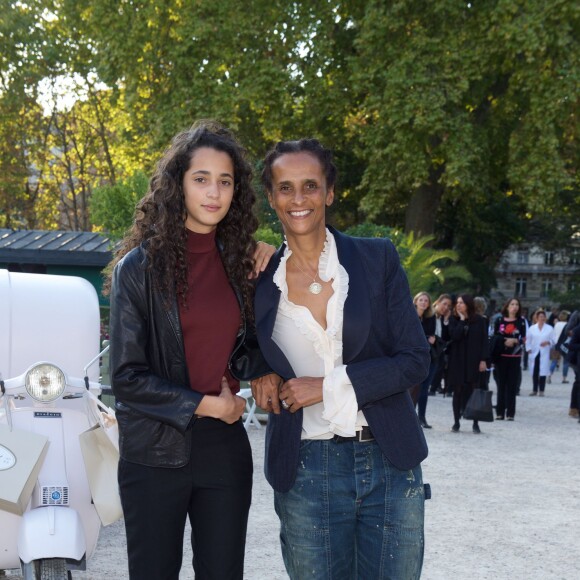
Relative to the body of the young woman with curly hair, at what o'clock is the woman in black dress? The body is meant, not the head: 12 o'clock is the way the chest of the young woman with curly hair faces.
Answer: The woman in black dress is roughly at 8 o'clock from the young woman with curly hair.

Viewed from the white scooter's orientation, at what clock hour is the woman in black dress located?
The woman in black dress is roughly at 7 o'clock from the white scooter.

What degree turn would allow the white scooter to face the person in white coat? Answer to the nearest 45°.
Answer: approximately 135° to its left

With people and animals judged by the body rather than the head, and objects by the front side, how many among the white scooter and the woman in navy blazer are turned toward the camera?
2

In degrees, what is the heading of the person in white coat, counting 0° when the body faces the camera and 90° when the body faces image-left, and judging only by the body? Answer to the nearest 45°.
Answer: approximately 0°

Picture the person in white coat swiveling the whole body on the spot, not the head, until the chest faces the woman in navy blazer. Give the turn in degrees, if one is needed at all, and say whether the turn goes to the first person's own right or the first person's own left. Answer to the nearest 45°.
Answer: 0° — they already face them

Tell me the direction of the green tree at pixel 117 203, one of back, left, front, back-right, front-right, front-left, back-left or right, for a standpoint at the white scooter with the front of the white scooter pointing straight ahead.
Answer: back

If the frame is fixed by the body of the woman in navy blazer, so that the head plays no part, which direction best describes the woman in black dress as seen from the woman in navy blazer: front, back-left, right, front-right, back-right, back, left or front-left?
back

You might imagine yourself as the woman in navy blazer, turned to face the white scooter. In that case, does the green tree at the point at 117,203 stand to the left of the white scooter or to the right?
right

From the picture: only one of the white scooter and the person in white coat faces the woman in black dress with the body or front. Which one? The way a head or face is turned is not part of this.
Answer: the person in white coat

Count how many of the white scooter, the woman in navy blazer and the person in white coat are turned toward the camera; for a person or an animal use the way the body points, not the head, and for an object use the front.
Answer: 3

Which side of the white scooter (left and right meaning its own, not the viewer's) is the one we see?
front

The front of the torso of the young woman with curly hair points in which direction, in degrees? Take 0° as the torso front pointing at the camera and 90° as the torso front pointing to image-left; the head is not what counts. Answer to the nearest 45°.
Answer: approximately 315°
